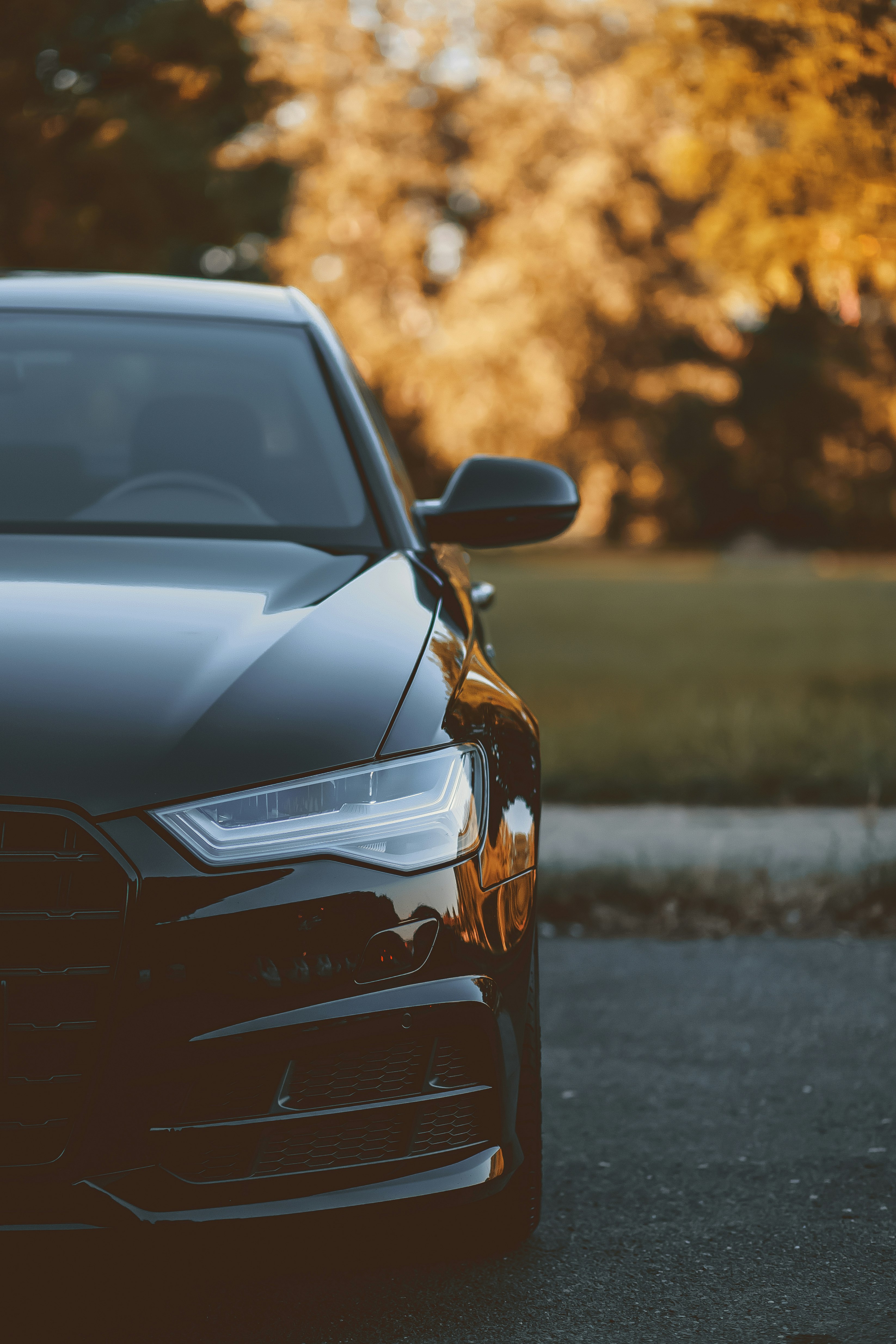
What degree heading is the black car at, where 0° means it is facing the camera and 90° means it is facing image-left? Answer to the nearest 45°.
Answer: approximately 0°

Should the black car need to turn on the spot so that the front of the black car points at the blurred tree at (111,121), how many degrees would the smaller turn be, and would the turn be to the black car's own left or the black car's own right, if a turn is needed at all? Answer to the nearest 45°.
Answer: approximately 180°

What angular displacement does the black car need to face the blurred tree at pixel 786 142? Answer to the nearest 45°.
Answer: approximately 180°

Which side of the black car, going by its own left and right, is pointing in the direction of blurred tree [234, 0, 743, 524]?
back
